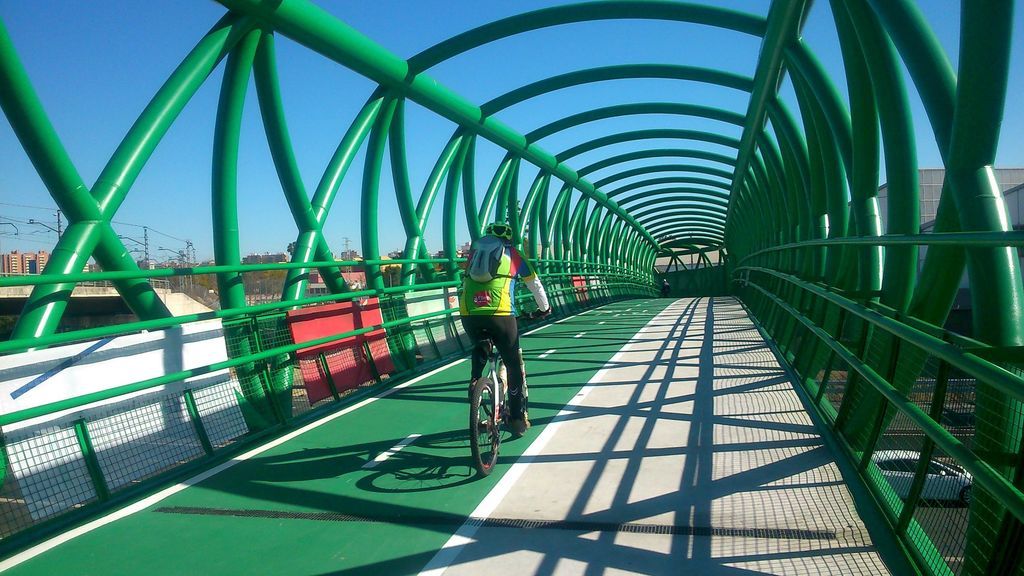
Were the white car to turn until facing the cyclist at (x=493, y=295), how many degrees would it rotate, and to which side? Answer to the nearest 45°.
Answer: approximately 180°

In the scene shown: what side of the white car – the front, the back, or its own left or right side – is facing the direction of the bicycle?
back

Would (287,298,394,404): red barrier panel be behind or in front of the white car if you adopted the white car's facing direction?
behind

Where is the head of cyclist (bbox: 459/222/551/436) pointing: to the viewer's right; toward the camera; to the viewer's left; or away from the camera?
away from the camera

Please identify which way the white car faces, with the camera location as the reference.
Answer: facing to the right of the viewer
